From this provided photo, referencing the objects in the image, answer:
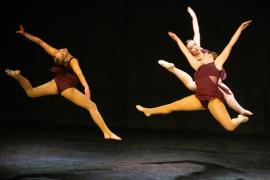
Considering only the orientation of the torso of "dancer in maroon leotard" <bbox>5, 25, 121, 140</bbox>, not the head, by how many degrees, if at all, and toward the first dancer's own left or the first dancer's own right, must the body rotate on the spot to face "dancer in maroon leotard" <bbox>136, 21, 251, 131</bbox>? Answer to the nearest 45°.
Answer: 0° — they already face them

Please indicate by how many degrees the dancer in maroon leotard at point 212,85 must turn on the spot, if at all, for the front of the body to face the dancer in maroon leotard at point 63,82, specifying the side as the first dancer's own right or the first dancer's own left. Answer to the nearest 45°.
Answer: approximately 45° to the first dancer's own right

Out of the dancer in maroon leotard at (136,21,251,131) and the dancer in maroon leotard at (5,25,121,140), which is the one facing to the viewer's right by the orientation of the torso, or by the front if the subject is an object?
the dancer in maroon leotard at (5,25,121,140)

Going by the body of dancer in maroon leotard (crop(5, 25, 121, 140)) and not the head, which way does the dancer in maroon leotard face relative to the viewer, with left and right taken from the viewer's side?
facing to the right of the viewer

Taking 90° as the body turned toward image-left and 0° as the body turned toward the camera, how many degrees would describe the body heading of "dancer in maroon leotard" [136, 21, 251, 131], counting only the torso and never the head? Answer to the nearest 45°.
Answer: approximately 45°
